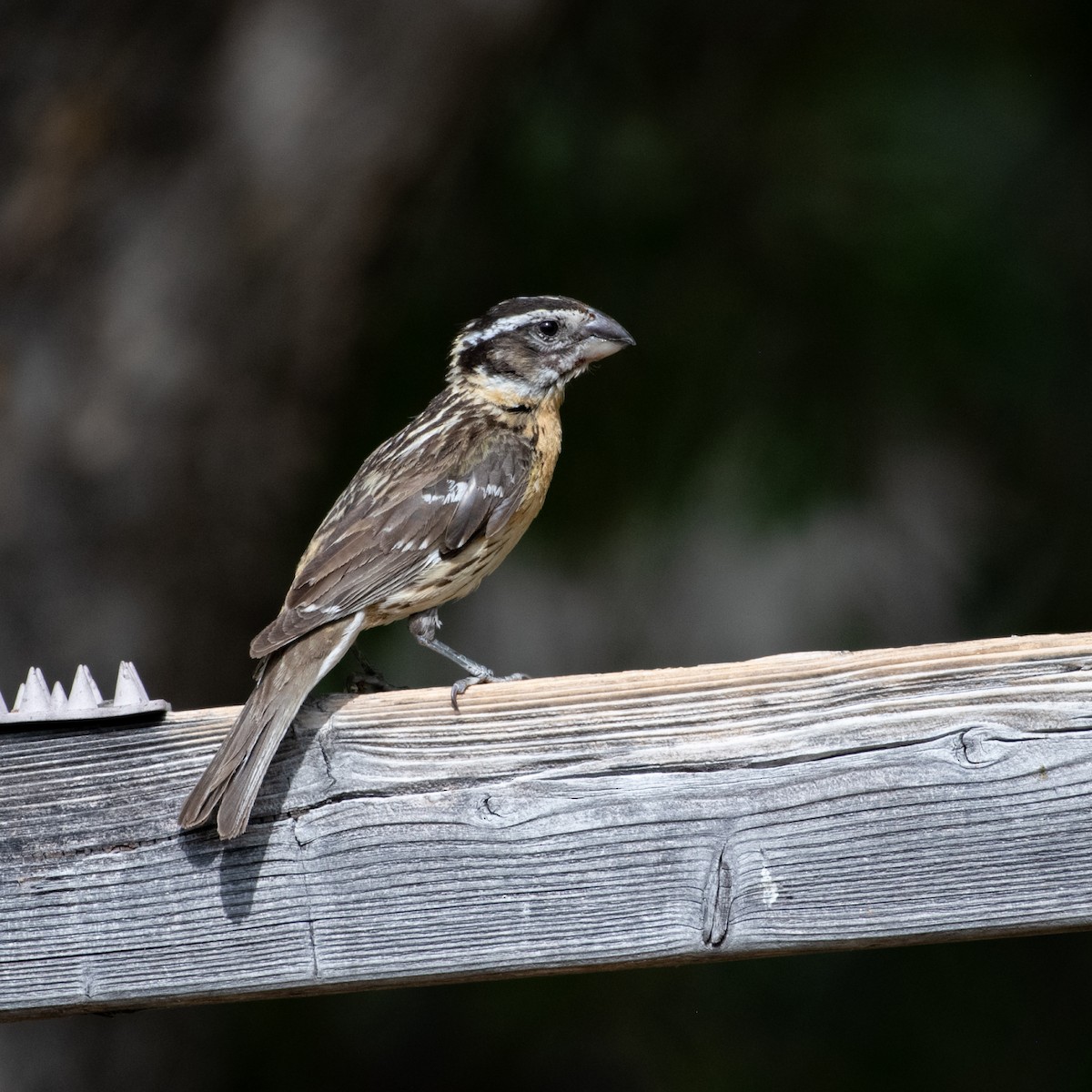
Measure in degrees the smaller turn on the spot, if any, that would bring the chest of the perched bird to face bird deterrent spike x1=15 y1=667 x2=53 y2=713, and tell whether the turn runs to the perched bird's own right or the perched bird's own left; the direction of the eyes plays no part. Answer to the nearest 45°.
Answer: approximately 135° to the perched bird's own right

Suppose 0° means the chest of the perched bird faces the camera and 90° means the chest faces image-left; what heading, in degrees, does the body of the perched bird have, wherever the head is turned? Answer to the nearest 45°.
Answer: approximately 270°
